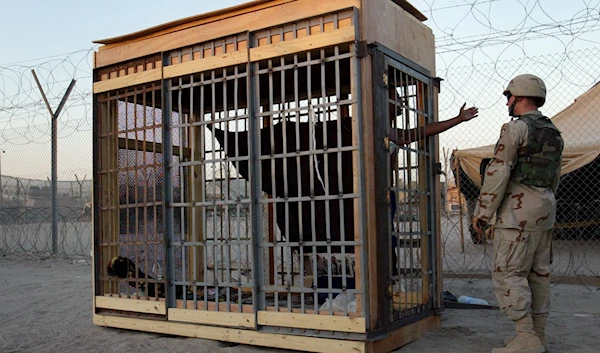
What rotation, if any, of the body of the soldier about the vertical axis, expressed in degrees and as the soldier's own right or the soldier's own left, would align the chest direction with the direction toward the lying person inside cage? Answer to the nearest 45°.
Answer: approximately 45° to the soldier's own left

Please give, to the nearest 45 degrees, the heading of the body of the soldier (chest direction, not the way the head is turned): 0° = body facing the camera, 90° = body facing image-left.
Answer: approximately 135°

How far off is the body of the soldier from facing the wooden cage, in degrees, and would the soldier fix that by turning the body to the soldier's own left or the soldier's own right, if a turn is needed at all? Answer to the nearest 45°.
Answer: approximately 45° to the soldier's own left
